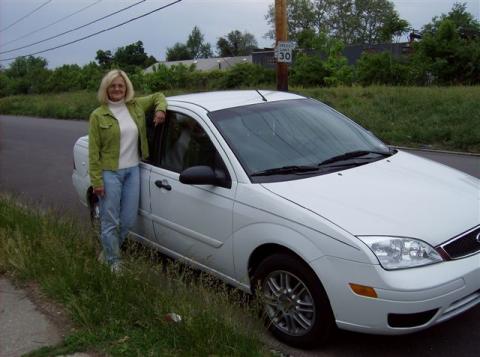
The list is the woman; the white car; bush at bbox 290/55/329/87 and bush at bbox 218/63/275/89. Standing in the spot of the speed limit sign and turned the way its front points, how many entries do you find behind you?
2

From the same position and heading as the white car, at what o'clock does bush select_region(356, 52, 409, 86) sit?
The bush is roughly at 8 o'clock from the white car.

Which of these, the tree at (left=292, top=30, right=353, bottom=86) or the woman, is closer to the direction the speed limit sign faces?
the woman

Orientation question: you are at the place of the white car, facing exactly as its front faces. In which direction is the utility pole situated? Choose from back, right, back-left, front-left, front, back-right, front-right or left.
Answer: back-left

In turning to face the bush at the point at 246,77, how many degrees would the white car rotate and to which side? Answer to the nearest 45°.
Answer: approximately 135° to its left

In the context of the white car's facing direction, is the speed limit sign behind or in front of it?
behind

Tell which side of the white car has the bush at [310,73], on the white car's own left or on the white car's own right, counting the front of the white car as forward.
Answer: on the white car's own left

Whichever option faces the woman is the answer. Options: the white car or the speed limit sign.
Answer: the speed limit sign

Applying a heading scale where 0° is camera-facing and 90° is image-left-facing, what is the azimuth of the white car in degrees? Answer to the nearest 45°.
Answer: approximately 315°

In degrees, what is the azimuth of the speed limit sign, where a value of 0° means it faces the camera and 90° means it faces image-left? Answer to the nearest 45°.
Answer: approximately 0°
